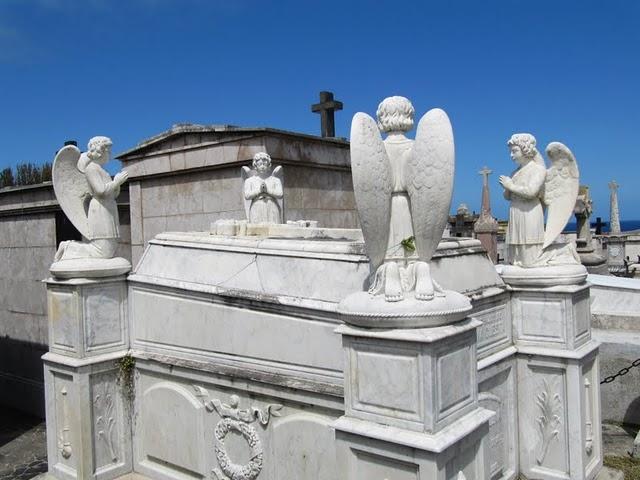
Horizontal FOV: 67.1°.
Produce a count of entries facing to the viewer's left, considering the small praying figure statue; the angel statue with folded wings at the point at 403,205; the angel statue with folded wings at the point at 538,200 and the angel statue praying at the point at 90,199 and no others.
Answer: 1

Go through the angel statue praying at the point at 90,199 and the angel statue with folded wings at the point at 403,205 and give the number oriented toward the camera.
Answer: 0

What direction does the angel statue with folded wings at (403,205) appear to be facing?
away from the camera

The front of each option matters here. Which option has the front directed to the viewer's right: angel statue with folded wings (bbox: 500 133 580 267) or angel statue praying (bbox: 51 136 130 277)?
the angel statue praying

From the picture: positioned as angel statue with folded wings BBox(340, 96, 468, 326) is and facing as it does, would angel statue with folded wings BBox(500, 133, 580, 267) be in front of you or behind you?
in front

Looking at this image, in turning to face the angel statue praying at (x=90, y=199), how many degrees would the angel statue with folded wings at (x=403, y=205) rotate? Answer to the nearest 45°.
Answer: approximately 45° to its left

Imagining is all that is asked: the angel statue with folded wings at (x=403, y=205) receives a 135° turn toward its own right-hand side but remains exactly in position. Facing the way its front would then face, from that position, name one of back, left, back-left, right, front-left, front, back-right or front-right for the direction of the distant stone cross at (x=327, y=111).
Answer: back-left

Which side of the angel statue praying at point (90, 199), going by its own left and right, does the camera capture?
right

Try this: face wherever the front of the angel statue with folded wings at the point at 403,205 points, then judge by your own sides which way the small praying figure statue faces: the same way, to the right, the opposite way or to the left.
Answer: the opposite way

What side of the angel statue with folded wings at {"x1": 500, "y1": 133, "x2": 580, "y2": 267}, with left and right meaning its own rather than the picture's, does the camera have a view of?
left

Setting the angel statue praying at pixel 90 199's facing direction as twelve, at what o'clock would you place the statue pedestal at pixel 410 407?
The statue pedestal is roughly at 2 o'clock from the angel statue praying.

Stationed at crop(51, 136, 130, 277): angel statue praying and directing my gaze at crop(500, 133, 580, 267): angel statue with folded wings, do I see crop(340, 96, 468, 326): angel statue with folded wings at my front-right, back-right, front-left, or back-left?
front-right

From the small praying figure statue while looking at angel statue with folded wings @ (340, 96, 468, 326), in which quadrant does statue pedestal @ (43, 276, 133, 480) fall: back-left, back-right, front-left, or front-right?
front-right

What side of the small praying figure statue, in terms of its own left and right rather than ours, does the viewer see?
front
